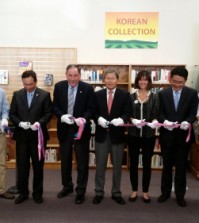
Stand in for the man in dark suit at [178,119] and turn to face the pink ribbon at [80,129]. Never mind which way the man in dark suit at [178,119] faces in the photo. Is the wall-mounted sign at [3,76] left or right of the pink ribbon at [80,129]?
right

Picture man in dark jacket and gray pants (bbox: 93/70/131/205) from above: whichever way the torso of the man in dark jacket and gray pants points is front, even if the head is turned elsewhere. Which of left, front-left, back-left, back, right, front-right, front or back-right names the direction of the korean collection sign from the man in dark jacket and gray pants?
back

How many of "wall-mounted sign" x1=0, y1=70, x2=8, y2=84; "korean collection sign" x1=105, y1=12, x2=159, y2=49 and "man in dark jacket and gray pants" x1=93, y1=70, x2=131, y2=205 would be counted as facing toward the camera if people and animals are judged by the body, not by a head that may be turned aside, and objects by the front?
3

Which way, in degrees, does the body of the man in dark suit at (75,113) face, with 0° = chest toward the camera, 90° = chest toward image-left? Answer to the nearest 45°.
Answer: approximately 0°

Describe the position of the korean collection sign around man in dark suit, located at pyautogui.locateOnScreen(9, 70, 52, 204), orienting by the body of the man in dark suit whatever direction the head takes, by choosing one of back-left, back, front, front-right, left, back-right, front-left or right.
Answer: back-left

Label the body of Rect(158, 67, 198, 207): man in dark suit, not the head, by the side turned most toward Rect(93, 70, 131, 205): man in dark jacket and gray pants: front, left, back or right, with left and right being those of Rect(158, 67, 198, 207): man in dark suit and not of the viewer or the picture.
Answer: right

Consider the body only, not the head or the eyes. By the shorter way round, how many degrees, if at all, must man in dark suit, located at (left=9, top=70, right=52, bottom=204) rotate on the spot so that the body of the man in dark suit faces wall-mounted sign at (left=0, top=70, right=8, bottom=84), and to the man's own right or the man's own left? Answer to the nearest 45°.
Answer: approximately 180°
